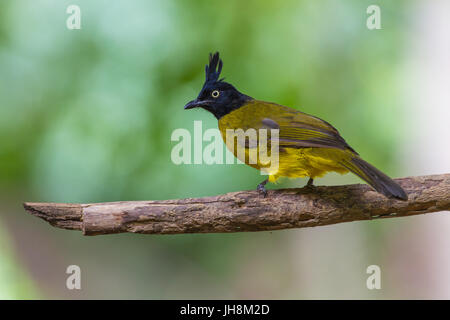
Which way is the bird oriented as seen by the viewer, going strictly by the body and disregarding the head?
to the viewer's left
